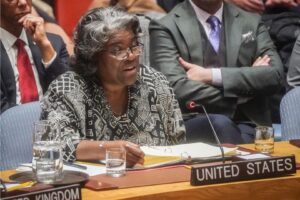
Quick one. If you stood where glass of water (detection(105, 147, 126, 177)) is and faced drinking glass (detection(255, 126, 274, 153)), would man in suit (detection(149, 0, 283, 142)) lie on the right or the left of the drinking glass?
left

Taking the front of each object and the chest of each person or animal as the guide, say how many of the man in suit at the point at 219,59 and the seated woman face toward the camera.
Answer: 2

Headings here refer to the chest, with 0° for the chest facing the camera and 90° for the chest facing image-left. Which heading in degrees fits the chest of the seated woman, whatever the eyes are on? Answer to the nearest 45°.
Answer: approximately 0°

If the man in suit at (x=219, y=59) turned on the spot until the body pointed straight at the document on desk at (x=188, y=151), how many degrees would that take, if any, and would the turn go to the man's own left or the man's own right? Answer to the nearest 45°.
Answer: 0° — they already face it

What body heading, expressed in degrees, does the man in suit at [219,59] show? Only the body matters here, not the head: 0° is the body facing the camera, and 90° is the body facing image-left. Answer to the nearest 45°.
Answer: approximately 0°

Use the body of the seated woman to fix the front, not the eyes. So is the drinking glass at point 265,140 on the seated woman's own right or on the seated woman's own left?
on the seated woman's own left

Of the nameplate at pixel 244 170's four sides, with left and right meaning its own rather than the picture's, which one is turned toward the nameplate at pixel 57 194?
right

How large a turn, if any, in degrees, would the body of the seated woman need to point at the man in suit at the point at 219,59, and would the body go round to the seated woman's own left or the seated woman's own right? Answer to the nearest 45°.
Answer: approximately 135° to the seated woman's own left

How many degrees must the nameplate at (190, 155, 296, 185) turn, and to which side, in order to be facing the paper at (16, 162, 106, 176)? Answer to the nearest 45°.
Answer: approximately 135° to its right

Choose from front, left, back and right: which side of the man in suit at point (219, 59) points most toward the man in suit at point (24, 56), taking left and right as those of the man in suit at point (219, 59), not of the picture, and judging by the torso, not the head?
right

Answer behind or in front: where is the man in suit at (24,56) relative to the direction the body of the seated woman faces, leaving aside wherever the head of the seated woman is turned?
behind
